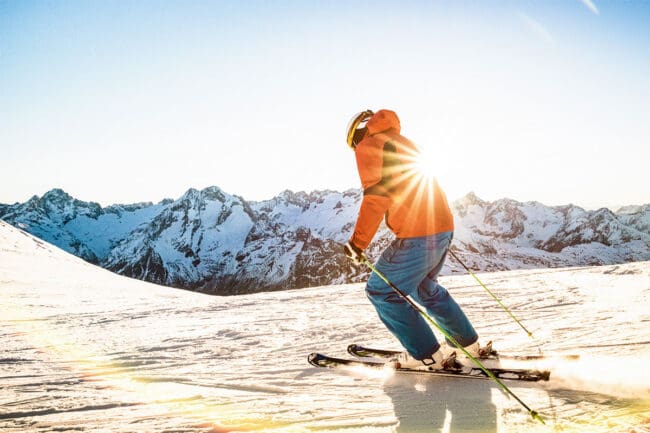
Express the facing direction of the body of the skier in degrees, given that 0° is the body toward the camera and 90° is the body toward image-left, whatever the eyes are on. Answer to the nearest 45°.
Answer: approximately 135°
